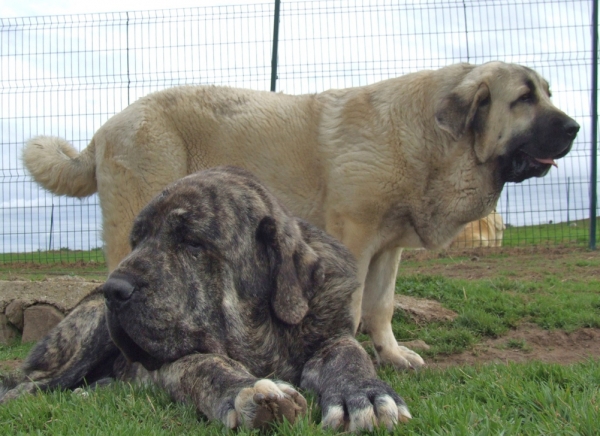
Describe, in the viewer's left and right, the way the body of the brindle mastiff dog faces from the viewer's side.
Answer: facing the viewer and to the right of the viewer

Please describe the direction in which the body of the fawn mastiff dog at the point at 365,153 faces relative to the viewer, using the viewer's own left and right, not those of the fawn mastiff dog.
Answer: facing to the right of the viewer

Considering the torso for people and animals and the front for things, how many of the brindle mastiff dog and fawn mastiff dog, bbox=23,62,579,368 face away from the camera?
0

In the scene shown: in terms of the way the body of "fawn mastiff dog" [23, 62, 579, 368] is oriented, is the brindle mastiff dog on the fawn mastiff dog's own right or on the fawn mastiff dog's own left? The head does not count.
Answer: on the fawn mastiff dog's own right
